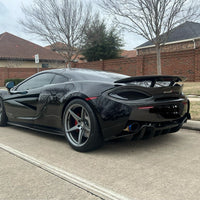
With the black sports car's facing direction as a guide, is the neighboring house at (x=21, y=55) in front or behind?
in front

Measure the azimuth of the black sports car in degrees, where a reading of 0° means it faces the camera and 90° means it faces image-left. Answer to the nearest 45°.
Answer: approximately 135°

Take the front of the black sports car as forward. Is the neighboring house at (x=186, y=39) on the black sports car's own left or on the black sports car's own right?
on the black sports car's own right
